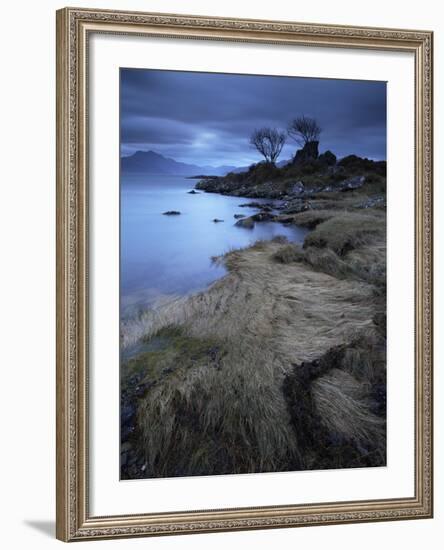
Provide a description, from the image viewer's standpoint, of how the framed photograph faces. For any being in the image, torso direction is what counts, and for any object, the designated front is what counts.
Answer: facing the viewer and to the right of the viewer
